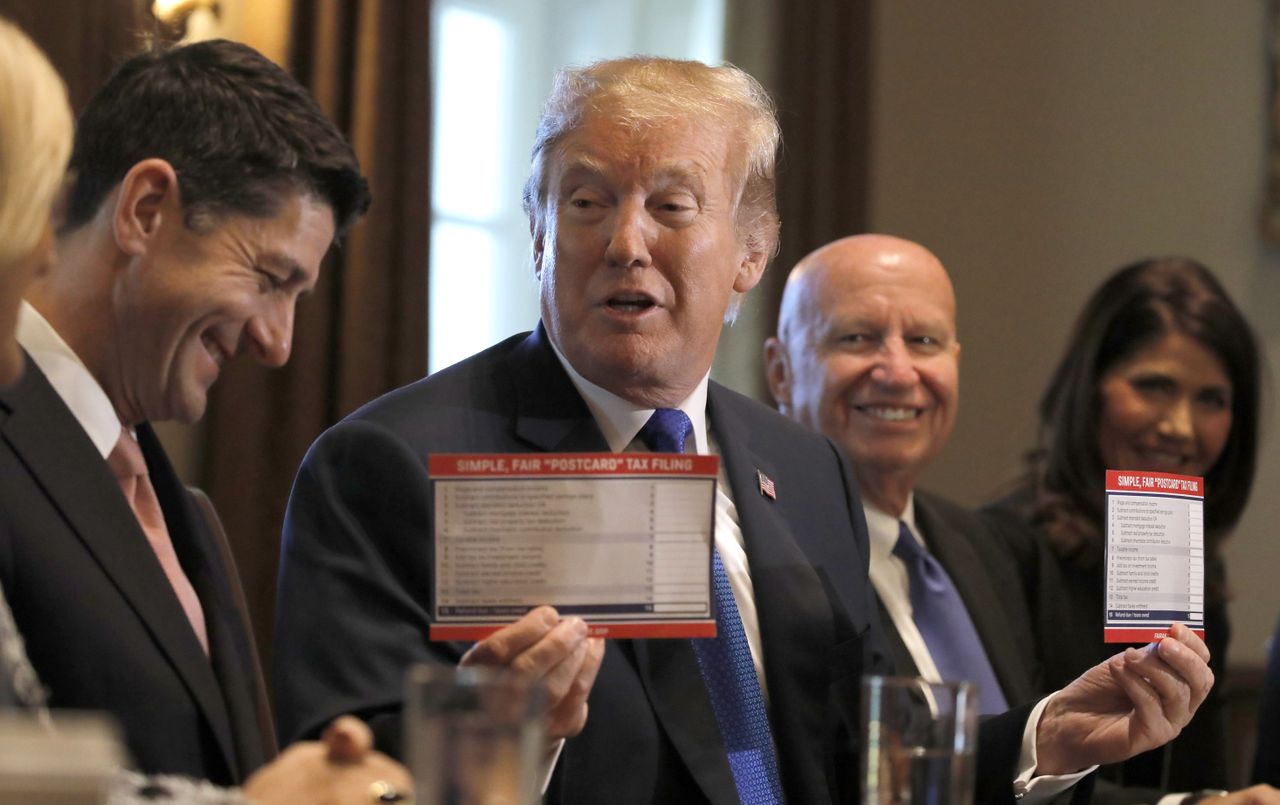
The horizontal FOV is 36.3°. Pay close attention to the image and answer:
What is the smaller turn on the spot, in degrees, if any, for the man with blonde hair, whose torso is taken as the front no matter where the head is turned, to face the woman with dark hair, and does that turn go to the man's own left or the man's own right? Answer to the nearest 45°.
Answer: approximately 90° to the man's own left

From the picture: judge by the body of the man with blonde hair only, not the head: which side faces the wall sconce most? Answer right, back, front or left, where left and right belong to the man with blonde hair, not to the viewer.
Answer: back

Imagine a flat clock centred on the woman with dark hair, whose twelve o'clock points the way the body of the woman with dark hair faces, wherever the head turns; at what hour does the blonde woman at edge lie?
The blonde woman at edge is roughly at 2 o'clock from the woman with dark hair.

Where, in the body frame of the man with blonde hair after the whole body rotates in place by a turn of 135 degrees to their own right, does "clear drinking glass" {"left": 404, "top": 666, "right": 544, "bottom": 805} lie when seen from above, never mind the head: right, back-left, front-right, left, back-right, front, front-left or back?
left

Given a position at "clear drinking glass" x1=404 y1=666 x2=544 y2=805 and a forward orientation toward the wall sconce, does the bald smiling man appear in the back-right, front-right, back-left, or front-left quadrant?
front-right

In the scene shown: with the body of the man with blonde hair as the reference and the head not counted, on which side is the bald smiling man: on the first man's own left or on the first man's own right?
on the first man's own left
